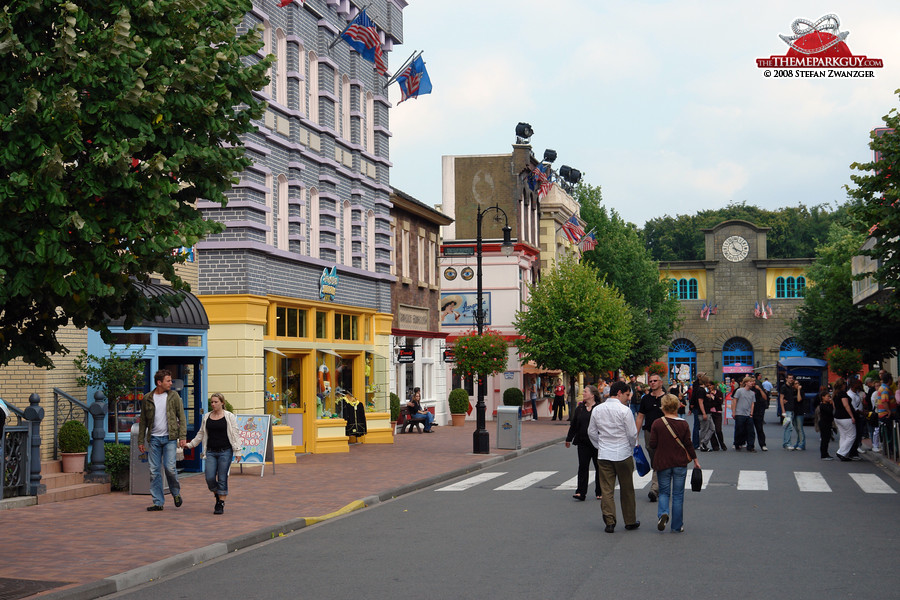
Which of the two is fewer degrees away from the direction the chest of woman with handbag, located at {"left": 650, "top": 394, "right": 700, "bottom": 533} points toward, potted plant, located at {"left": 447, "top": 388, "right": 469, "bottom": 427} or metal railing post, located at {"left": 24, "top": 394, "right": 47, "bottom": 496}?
the potted plant

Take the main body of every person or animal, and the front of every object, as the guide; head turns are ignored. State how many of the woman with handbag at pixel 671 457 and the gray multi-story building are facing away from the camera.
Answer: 1

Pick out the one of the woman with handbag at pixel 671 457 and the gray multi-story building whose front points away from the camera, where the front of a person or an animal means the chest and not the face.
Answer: the woman with handbag

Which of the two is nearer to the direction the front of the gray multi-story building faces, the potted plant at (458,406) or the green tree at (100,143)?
the green tree

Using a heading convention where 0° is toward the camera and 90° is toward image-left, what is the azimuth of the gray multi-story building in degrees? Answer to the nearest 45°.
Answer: approximately 315°

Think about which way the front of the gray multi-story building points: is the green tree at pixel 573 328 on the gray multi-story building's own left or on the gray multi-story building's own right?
on the gray multi-story building's own left

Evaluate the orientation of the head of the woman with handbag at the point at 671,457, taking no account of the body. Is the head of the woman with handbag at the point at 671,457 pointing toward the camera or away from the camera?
away from the camera

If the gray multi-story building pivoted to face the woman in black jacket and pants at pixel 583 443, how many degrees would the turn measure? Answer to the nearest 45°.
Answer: approximately 45° to its right

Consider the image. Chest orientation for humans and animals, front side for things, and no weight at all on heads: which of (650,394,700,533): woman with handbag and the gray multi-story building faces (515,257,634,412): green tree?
the woman with handbag

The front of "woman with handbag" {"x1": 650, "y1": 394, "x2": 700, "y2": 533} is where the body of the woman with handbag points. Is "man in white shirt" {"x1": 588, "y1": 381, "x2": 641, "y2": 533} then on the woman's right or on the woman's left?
on the woman's left

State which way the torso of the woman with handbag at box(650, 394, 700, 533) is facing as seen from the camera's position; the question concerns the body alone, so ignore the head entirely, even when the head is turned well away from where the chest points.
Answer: away from the camera
